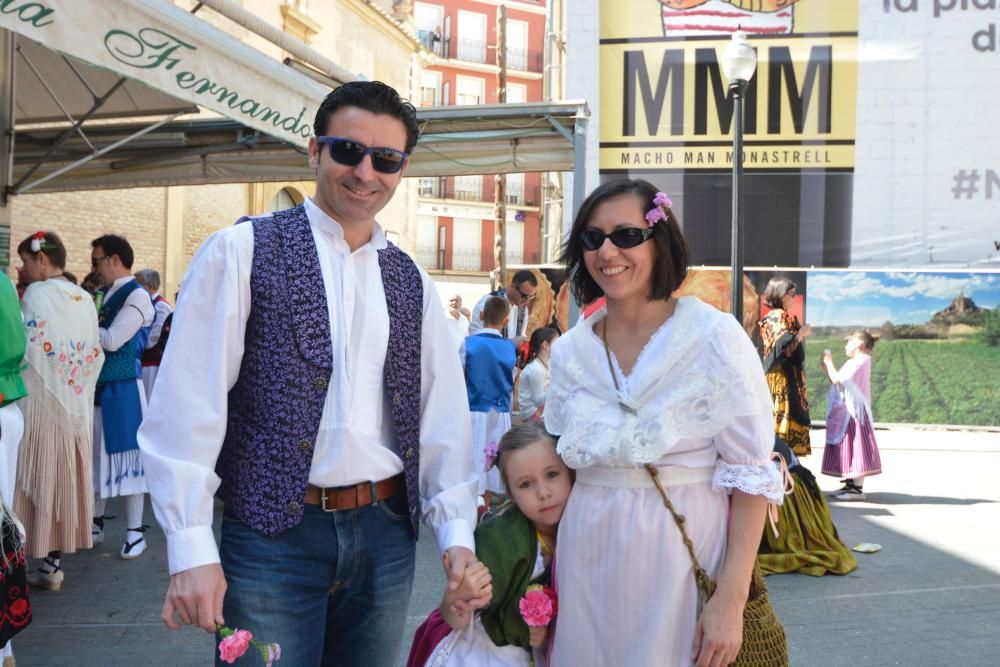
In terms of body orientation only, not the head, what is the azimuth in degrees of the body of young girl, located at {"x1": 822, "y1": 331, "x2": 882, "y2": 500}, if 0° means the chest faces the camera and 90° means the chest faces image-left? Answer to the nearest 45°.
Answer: approximately 90°

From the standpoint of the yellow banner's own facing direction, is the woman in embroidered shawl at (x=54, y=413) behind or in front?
in front

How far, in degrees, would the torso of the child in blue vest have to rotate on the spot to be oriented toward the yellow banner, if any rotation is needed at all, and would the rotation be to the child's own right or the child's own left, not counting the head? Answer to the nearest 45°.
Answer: approximately 45° to the child's own right

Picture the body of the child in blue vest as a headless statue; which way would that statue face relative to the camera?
away from the camera

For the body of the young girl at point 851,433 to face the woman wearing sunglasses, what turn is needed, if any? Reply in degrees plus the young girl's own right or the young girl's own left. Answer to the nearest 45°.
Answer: approximately 90° to the young girl's own left

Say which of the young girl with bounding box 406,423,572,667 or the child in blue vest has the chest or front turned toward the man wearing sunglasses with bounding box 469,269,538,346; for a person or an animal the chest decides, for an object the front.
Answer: the child in blue vest

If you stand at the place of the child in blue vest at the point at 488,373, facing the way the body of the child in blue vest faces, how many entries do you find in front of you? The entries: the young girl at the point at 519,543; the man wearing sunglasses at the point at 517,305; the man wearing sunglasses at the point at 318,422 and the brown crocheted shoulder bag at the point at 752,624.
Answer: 1

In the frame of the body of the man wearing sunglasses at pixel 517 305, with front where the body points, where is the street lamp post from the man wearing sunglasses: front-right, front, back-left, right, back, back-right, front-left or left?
front-left

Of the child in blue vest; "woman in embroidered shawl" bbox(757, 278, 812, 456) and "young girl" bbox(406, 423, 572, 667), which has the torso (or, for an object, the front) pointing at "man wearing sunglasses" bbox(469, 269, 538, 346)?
the child in blue vest

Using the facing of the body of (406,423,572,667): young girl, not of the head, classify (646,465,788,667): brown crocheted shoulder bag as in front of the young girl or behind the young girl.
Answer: in front

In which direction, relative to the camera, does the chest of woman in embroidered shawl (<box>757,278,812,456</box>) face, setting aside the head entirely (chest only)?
to the viewer's right

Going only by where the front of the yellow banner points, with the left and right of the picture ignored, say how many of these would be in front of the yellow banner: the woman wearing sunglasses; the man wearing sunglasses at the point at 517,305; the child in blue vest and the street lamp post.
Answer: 4

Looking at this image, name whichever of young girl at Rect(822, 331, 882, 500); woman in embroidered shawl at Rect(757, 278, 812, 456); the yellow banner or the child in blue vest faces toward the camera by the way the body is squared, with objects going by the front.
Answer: the yellow banner

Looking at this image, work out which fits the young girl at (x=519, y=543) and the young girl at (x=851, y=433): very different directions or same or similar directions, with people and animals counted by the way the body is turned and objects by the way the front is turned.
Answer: very different directions

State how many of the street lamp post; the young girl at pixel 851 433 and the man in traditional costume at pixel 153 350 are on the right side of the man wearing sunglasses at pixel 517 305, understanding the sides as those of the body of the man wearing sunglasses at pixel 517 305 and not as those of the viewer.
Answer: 1

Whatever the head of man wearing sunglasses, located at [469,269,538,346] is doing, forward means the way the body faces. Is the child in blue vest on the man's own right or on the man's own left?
on the man's own right

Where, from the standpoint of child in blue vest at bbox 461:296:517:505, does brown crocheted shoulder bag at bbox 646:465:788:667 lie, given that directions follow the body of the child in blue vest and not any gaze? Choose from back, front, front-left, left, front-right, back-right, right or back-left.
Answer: back
